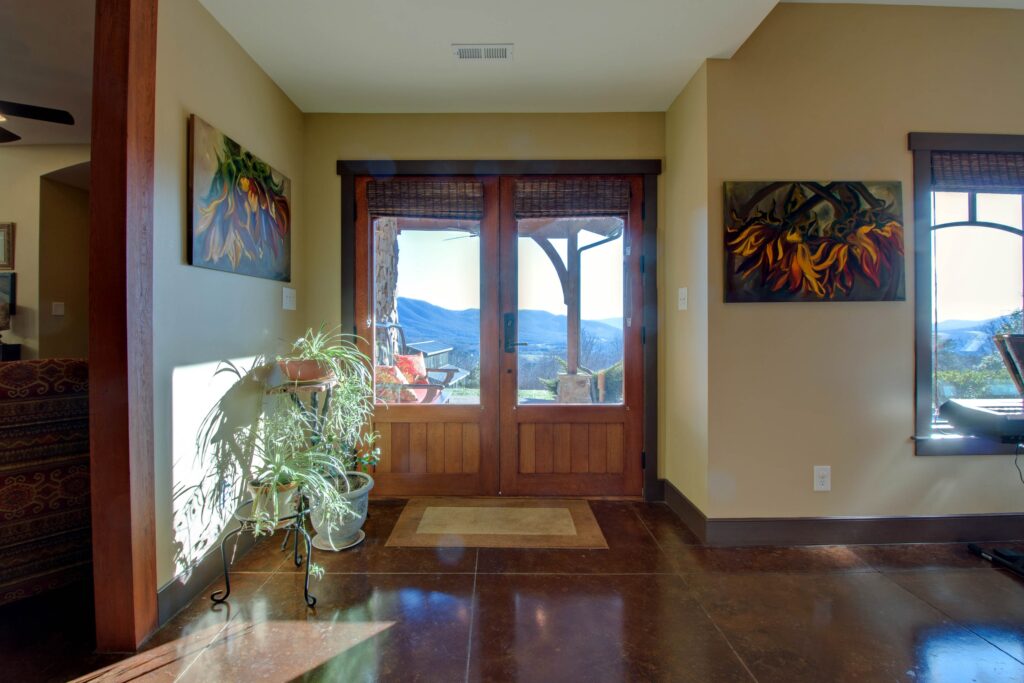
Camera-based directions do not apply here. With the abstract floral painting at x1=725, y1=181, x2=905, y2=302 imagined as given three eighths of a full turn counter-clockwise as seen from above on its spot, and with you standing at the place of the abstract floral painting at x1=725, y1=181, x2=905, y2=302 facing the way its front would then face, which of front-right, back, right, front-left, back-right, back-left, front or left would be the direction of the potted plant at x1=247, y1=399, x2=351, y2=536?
back

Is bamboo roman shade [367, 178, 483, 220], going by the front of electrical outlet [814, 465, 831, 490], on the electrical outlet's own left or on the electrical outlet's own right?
on the electrical outlet's own right

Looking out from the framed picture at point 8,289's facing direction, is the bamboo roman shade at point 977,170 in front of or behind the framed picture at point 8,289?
in front

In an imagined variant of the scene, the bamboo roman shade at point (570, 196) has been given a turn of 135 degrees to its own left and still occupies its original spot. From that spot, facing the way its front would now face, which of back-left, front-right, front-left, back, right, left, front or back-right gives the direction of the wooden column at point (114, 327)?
back

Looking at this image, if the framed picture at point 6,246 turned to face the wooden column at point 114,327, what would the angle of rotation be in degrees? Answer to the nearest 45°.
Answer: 0° — it already faces it

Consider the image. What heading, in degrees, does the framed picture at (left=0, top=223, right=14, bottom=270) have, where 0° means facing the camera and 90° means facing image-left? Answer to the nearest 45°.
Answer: approximately 0°

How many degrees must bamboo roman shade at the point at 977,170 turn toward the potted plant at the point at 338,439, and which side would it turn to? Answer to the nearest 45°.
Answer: approximately 45° to its right
